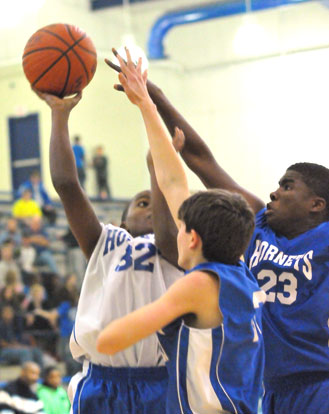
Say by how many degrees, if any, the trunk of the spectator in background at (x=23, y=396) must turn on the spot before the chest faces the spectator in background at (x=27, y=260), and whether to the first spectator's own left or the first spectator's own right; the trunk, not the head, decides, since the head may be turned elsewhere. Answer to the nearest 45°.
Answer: approximately 135° to the first spectator's own left

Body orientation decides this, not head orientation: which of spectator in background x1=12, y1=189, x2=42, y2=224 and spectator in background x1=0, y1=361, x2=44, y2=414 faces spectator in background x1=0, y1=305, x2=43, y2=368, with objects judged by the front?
spectator in background x1=12, y1=189, x2=42, y2=224

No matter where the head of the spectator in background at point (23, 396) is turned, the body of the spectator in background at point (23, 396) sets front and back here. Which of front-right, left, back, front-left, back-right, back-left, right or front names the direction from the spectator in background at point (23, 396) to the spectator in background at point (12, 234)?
back-left

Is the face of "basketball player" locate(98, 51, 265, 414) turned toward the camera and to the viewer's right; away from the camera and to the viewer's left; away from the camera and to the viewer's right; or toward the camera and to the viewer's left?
away from the camera and to the viewer's left

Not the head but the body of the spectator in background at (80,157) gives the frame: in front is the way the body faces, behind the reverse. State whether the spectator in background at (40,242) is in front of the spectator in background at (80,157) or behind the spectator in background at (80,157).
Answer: in front

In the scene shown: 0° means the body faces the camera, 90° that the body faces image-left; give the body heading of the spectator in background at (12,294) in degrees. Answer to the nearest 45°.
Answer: approximately 0°

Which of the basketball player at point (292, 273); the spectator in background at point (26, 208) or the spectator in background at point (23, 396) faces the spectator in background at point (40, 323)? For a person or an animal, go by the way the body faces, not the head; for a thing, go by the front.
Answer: the spectator in background at point (26, 208)
